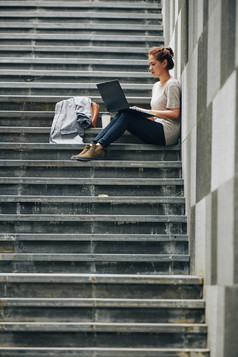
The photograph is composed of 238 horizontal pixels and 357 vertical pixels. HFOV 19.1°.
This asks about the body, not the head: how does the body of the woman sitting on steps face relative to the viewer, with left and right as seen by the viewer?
facing to the left of the viewer

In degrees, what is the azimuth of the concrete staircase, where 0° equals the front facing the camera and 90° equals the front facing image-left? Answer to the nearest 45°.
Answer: approximately 0°
